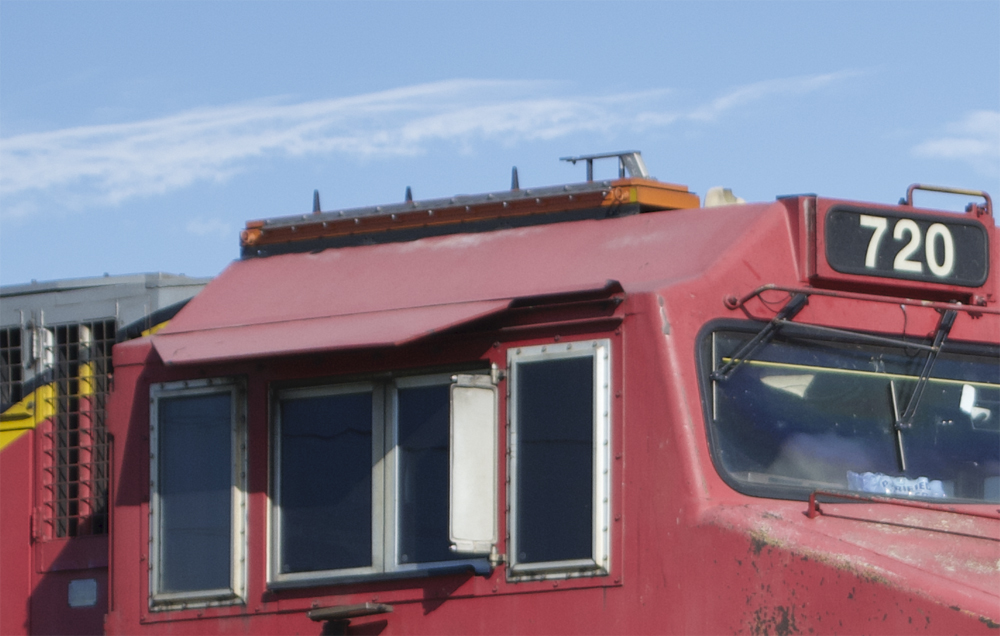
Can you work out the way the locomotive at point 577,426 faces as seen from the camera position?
facing the viewer and to the right of the viewer
